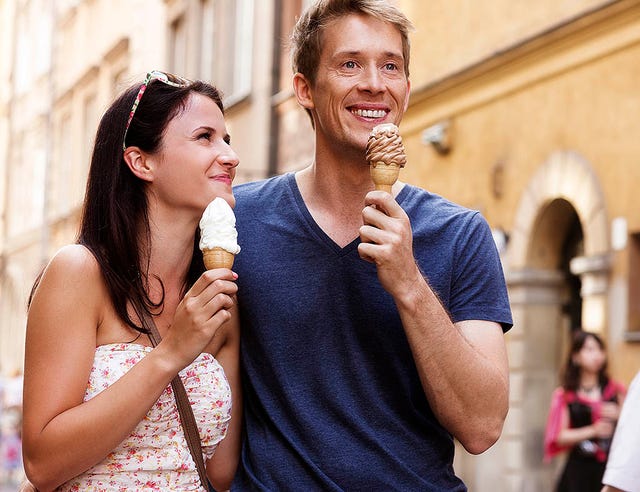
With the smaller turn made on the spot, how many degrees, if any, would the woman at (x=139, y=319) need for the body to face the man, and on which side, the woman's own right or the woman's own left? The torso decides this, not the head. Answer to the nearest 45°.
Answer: approximately 45° to the woman's own left

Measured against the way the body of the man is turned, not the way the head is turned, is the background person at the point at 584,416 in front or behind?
behind

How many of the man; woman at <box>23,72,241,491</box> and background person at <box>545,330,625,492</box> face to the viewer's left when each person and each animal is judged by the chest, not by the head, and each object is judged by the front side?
0

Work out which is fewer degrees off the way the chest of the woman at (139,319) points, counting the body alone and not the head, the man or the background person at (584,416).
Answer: the man

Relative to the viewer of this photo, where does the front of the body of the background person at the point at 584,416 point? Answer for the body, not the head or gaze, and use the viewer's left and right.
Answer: facing the viewer and to the right of the viewer

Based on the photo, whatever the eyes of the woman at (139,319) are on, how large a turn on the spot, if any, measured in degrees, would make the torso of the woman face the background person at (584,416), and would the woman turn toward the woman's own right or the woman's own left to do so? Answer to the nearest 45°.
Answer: approximately 90° to the woman's own left

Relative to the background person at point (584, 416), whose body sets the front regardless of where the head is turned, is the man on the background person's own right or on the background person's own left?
on the background person's own right

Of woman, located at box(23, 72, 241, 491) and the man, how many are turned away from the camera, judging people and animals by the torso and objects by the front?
0

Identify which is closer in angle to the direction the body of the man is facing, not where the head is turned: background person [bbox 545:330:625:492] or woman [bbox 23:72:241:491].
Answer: the woman

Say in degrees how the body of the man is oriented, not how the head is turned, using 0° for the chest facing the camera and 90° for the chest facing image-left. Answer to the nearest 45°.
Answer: approximately 0°

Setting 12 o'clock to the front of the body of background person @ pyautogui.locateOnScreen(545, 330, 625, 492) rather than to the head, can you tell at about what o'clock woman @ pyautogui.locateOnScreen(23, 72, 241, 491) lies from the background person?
The woman is roughly at 2 o'clock from the background person.

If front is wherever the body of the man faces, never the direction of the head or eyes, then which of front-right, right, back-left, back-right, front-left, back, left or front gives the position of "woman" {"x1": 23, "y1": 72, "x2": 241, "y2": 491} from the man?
right
